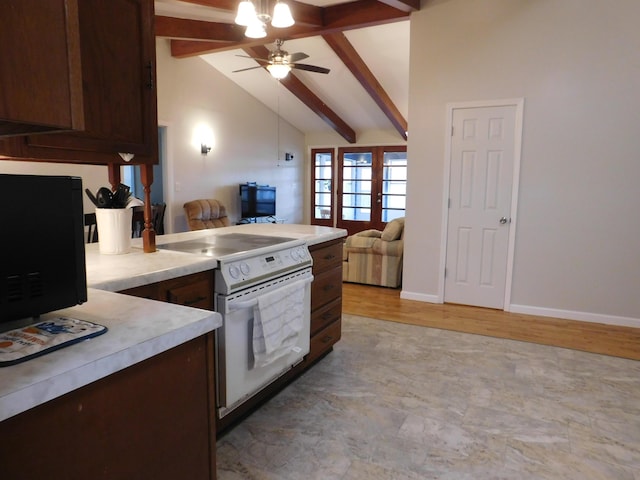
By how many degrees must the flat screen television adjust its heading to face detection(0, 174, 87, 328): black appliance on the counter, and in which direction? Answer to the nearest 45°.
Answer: approximately 45° to its right

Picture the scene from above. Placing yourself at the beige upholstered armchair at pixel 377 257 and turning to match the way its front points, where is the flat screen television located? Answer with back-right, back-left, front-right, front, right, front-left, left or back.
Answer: front-right

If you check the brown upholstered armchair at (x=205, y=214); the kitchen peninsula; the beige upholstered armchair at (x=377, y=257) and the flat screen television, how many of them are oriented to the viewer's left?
1

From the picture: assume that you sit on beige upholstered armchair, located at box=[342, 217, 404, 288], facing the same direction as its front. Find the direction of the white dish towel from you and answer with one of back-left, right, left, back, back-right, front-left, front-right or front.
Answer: left

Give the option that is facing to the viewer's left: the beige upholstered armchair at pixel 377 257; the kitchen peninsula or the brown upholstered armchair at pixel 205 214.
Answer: the beige upholstered armchair at pixel 377 257

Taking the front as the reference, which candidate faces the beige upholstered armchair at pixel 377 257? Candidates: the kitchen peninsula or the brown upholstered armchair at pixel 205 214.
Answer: the brown upholstered armchair at pixel 205 214

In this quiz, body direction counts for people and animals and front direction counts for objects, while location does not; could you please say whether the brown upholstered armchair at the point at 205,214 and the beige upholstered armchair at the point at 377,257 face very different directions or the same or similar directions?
very different directions

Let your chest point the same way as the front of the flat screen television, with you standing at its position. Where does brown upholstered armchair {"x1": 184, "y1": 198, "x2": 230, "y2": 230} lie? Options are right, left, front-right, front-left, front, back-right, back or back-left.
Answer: right

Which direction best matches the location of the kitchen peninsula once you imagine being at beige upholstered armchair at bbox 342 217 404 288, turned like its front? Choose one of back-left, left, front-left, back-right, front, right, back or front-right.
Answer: left

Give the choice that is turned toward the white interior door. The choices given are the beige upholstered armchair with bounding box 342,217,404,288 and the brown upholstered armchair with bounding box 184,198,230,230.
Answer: the brown upholstered armchair with bounding box 184,198,230,230

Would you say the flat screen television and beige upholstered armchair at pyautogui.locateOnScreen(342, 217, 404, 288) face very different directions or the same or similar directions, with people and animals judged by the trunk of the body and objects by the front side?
very different directions
